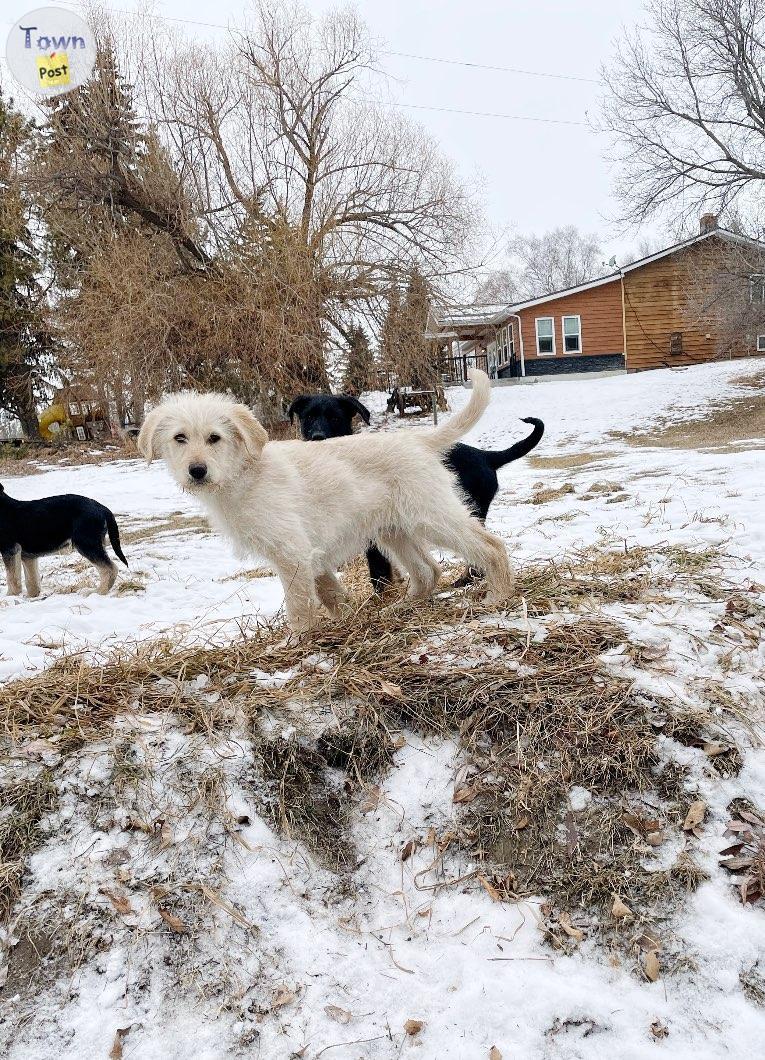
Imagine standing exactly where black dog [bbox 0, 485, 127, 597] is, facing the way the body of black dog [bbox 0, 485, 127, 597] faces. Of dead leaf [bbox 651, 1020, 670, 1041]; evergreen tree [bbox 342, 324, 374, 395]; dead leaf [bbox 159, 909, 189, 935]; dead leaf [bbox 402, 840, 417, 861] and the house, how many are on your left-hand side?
3

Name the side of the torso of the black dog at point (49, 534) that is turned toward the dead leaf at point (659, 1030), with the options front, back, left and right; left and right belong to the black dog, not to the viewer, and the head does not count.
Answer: left

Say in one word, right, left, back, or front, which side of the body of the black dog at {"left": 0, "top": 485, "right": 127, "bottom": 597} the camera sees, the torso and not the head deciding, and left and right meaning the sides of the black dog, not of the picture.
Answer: left

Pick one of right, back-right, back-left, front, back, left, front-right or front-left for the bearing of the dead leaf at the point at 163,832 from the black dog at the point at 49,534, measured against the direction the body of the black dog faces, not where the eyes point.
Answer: left

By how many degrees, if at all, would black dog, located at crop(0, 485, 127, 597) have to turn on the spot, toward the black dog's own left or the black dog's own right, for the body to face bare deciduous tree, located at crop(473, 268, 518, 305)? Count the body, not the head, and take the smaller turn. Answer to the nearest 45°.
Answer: approximately 135° to the black dog's own right

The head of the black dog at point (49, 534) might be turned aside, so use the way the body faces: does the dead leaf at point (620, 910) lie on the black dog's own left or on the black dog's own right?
on the black dog's own left

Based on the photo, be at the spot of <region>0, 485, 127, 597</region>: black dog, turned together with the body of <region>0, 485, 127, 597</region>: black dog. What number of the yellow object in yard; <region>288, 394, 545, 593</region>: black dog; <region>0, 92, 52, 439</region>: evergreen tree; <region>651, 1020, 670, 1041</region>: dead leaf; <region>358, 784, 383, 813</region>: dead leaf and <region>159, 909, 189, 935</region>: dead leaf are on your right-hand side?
2

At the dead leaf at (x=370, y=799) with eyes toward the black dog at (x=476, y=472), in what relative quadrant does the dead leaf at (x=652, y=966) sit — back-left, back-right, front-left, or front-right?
back-right

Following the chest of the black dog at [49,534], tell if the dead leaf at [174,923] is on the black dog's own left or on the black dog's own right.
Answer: on the black dog's own left

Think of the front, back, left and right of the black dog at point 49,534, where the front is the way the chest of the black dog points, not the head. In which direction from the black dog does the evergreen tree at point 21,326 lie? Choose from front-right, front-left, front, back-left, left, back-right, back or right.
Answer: right

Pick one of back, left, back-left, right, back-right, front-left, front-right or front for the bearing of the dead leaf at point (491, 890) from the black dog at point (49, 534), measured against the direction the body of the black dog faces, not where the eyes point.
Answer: left

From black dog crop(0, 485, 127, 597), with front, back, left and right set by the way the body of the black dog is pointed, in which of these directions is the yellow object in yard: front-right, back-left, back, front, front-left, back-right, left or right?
right

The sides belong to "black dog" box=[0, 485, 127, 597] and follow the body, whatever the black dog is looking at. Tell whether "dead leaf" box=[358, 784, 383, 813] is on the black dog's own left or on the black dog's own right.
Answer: on the black dog's own left

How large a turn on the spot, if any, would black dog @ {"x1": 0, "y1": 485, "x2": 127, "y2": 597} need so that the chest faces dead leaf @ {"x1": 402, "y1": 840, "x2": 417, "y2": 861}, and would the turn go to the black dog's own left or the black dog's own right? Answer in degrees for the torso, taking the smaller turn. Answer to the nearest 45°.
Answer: approximately 90° to the black dog's own left
